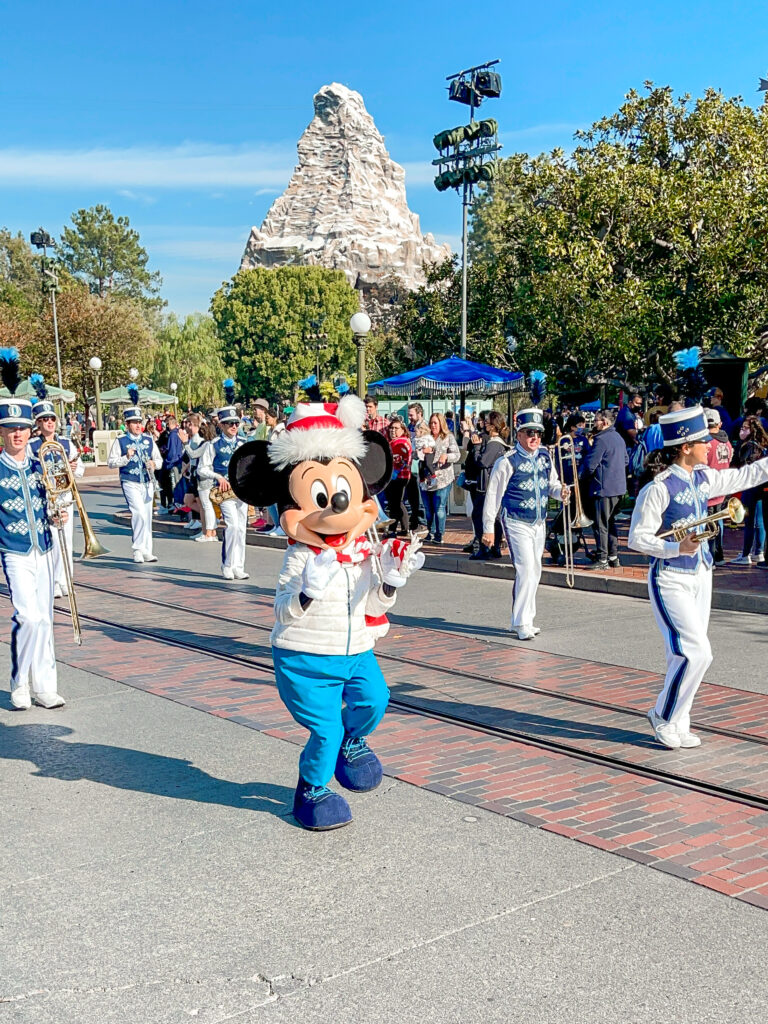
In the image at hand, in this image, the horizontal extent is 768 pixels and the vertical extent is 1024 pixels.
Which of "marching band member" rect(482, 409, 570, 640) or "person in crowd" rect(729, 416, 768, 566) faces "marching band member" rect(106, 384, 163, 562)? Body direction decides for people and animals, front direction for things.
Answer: the person in crowd

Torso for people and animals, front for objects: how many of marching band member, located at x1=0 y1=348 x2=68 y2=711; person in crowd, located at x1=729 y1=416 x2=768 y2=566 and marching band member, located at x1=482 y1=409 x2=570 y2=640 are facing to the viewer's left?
1

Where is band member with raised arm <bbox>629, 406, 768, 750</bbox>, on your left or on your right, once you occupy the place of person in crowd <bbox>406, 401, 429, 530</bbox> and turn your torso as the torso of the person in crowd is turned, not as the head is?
on your left

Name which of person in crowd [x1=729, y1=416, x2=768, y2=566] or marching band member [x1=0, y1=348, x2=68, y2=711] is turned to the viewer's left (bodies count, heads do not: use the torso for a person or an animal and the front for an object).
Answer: the person in crowd

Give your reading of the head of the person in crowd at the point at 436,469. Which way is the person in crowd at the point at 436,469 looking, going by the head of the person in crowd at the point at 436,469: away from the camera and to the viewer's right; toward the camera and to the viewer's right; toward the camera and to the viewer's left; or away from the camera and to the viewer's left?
toward the camera and to the viewer's left

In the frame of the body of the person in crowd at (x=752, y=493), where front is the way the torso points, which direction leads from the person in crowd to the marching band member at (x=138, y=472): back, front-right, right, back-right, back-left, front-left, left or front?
front

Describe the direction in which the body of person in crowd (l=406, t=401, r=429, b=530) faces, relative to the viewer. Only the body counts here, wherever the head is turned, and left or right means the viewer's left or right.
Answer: facing the viewer and to the left of the viewer

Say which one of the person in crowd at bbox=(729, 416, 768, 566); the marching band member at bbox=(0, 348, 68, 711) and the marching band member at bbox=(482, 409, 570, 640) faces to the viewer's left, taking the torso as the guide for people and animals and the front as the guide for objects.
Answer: the person in crowd

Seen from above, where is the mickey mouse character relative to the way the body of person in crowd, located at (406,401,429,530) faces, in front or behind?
in front

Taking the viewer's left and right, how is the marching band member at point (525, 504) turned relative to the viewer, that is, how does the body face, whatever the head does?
facing the viewer and to the right of the viewer

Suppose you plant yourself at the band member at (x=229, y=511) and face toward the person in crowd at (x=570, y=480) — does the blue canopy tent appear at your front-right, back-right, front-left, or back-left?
front-left

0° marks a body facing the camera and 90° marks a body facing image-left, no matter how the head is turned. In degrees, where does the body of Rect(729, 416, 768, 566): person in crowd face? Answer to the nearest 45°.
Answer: approximately 90°

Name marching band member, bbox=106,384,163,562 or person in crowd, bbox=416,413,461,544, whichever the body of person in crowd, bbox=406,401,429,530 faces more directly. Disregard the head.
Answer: the marching band member

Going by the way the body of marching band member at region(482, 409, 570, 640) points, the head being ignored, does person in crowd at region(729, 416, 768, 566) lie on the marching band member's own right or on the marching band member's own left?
on the marching band member's own left

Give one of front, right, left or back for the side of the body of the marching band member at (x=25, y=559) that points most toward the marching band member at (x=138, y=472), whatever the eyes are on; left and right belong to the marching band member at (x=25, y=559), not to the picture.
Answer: back

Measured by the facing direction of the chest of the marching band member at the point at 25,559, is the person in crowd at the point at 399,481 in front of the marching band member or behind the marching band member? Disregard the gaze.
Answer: behind

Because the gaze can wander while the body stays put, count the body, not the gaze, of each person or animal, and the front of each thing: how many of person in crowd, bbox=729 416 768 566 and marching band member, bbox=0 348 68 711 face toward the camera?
1

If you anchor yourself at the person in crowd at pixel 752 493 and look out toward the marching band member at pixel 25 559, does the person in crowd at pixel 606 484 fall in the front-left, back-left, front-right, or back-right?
front-right

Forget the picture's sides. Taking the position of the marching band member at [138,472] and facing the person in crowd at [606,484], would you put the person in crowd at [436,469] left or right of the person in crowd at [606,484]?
left
